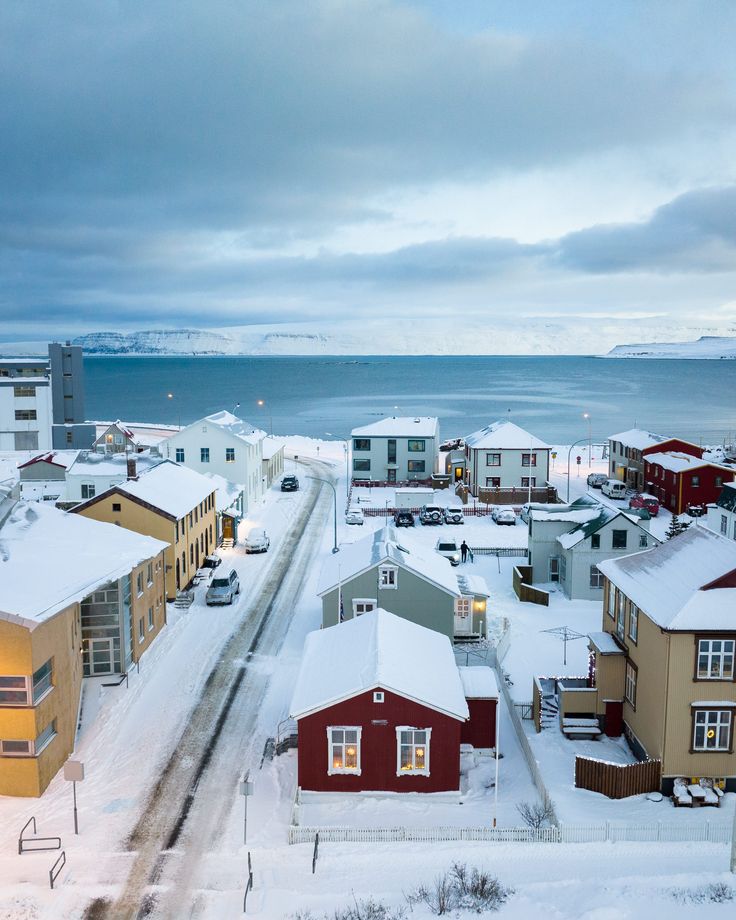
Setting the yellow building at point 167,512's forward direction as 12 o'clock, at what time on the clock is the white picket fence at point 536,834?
The white picket fence is roughly at 1 o'clock from the yellow building.

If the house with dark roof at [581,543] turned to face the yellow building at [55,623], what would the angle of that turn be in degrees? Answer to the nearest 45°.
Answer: approximately 45° to its right

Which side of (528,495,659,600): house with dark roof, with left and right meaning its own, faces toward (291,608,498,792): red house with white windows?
front

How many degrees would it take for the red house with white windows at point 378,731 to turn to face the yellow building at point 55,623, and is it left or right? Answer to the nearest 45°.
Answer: approximately 90° to its right

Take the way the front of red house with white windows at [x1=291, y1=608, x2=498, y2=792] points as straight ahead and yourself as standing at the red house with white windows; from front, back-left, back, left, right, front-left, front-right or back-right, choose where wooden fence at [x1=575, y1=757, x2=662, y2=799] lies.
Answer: left

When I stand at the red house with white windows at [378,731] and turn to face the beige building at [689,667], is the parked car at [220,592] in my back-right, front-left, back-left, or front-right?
back-left

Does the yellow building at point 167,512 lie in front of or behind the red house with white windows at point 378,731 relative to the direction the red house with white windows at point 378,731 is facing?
behind

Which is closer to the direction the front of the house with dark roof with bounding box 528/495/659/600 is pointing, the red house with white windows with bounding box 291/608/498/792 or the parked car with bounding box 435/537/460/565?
the red house with white windows

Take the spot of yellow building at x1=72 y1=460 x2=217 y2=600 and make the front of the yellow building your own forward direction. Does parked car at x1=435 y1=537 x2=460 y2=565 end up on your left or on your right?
on your left

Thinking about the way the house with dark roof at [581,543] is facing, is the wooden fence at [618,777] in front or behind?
in front

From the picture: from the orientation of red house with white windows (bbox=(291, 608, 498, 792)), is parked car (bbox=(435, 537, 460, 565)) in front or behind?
behind
